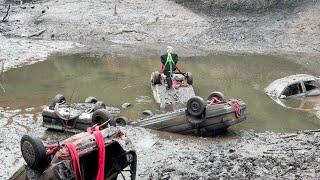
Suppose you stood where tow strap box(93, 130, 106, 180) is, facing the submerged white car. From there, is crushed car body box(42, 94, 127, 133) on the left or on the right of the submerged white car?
left

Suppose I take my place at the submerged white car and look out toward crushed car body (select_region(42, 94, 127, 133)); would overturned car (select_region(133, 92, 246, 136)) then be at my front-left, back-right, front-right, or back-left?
front-left

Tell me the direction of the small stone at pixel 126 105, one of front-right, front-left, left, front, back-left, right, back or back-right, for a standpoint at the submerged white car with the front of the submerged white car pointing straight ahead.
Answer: front

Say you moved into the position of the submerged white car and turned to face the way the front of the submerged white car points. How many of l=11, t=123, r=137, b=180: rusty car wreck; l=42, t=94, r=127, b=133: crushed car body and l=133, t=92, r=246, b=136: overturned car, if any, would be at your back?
0

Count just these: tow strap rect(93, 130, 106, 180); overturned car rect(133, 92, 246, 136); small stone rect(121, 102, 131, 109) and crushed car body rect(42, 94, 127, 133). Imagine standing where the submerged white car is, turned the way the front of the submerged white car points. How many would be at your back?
0

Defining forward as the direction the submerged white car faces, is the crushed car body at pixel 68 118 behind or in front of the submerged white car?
in front

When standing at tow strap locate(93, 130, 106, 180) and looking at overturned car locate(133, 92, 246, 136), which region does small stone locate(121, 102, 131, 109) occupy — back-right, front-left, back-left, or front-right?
front-left

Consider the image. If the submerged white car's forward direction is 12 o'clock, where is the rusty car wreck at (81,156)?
The rusty car wreck is roughly at 11 o'clock from the submerged white car.

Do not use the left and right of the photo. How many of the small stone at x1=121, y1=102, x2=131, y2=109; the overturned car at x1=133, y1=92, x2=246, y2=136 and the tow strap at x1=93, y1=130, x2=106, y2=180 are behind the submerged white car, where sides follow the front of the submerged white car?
0

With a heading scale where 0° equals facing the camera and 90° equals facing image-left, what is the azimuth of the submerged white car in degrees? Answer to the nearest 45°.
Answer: approximately 45°
